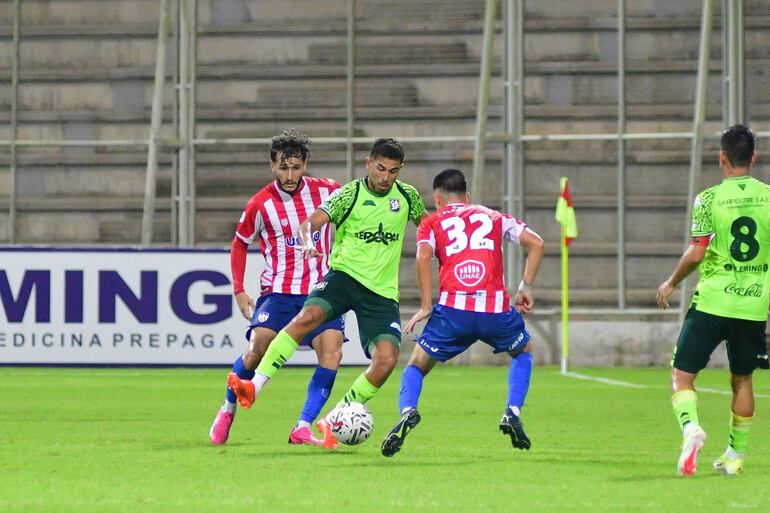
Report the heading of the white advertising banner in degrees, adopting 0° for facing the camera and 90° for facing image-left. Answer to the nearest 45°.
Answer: approximately 0°

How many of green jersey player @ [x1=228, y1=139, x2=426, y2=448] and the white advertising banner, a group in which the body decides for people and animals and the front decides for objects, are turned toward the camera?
2

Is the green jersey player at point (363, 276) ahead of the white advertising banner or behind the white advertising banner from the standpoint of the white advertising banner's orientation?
ahead

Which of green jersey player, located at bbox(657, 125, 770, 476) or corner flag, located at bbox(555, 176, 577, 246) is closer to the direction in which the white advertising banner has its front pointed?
the green jersey player

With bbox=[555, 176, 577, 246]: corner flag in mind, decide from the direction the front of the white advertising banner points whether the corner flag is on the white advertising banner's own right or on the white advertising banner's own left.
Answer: on the white advertising banner's own left

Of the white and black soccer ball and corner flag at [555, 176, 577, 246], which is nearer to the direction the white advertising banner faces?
the white and black soccer ball

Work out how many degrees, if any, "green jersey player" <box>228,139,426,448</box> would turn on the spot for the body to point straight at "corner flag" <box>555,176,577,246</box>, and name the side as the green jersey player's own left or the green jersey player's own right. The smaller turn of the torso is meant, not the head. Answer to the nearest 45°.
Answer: approximately 180°

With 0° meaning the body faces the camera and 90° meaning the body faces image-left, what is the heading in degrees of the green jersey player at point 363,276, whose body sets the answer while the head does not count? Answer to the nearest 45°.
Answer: approximately 0°

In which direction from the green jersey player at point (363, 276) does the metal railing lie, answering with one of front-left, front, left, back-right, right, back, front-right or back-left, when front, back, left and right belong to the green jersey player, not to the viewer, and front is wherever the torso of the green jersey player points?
back

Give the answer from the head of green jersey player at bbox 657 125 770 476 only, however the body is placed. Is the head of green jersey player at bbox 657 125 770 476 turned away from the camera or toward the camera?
away from the camera

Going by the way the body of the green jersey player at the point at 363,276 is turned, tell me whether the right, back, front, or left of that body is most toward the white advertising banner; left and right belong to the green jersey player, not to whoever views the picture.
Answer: back

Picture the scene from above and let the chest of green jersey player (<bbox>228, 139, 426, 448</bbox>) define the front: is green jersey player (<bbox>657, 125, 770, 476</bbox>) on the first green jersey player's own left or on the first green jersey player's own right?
on the first green jersey player's own left
